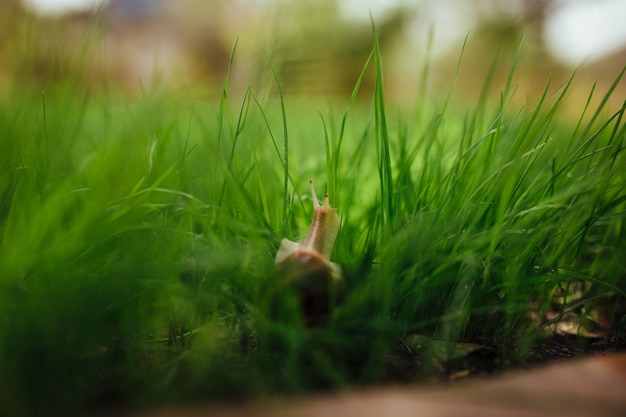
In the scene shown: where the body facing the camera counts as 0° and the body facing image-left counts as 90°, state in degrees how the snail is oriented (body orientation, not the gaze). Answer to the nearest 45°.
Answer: approximately 180°
